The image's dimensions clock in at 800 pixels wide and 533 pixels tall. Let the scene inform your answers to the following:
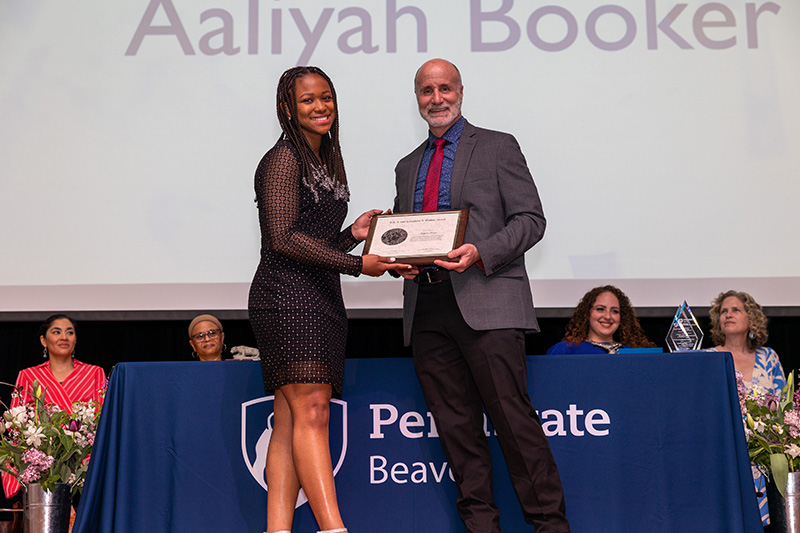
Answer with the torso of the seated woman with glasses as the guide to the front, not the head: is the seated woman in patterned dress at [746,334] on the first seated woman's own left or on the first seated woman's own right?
on the first seated woman's own left

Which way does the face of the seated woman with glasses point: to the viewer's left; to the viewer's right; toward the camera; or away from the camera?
toward the camera

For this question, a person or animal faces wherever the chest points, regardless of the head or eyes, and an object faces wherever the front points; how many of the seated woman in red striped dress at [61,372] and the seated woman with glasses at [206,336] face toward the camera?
2

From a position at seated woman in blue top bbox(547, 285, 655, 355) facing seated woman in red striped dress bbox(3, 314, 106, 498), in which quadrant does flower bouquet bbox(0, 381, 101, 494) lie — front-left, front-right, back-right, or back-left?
front-left

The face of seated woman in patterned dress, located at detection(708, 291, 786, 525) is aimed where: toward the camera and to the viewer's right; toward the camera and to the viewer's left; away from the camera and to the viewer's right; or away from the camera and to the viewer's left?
toward the camera and to the viewer's left

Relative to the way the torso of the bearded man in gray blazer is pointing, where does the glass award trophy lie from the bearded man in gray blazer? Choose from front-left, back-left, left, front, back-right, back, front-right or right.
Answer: back

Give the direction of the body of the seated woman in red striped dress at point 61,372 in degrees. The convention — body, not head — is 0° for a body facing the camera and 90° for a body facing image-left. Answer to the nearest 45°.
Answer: approximately 0°

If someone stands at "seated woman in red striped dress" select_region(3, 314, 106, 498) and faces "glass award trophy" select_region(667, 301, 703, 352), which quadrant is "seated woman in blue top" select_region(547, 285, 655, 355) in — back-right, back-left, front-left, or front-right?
front-left

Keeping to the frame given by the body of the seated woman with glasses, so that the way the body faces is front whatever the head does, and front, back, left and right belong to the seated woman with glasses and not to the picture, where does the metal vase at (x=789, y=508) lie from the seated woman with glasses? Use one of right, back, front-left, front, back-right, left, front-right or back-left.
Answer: front-left

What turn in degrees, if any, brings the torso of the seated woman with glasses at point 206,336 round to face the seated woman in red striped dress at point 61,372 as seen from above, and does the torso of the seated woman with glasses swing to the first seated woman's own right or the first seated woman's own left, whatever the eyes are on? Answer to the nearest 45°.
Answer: approximately 90° to the first seated woman's own right

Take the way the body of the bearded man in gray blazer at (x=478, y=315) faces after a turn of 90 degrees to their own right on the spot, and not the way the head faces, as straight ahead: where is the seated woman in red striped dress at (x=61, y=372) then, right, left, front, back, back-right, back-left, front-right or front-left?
front

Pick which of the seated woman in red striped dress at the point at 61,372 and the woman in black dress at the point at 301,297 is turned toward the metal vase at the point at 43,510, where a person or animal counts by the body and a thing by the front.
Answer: the seated woman in red striped dress

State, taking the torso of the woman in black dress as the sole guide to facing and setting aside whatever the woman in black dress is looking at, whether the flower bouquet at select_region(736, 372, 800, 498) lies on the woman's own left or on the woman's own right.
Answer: on the woman's own left

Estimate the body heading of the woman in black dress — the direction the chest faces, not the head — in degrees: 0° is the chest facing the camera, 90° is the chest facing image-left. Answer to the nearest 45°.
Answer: approximately 315°

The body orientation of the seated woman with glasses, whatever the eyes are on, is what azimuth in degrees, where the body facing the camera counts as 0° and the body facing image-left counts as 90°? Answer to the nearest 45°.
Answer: approximately 0°

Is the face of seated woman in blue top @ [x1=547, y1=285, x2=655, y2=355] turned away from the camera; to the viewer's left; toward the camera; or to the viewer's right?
toward the camera
